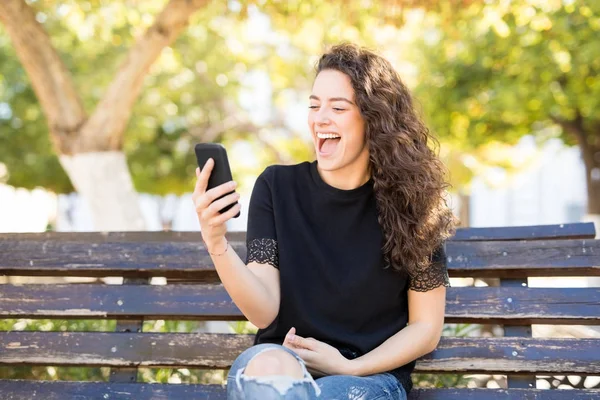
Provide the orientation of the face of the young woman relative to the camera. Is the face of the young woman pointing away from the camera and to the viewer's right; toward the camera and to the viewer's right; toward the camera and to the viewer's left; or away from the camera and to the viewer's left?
toward the camera and to the viewer's left

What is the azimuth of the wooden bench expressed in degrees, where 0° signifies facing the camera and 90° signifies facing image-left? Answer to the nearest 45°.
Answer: approximately 0°

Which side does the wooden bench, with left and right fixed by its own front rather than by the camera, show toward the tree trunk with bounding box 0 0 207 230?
back

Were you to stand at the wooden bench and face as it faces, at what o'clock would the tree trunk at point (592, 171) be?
The tree trunk is roughly at 7 o'clock from the wooden bench.
